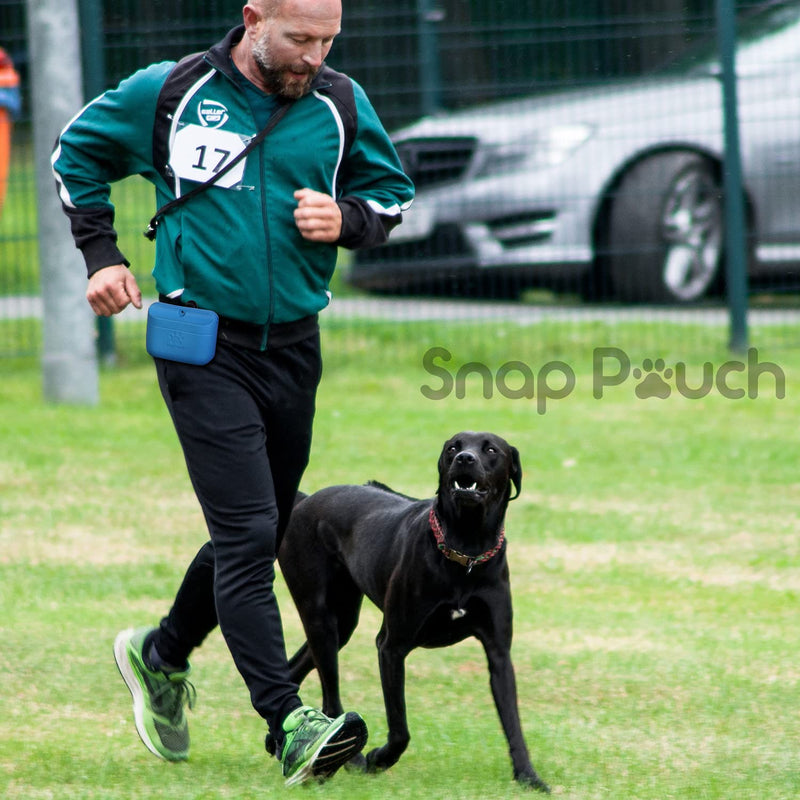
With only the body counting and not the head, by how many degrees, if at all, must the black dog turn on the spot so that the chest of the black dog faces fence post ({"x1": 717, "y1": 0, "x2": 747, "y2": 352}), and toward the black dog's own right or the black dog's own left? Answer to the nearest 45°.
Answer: approximately 135° to the black dog's own left

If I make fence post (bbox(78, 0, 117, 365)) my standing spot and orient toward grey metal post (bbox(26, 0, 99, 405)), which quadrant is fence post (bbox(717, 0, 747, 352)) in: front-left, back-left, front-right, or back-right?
back-left

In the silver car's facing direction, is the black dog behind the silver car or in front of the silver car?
in front

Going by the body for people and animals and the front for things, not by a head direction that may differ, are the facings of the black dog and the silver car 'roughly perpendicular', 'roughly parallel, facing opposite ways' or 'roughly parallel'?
roughly perpendicular

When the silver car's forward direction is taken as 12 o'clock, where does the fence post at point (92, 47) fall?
The fence post is roughly at 1 o'clock from the silver car.

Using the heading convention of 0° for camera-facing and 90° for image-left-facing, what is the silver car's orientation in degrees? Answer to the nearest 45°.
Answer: approximately 45°

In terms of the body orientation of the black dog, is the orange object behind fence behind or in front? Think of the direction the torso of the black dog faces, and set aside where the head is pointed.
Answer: behind

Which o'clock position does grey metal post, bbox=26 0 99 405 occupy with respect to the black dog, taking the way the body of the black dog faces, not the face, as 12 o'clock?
The grey metal post is roughly at 7 o'clock from the black dog.

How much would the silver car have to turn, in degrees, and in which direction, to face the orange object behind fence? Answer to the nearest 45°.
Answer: approximately 45° to its right

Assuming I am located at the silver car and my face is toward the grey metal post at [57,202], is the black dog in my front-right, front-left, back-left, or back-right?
front-left

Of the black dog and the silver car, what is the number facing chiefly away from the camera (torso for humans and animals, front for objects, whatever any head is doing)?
0

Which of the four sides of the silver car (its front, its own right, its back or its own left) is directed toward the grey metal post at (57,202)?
front
